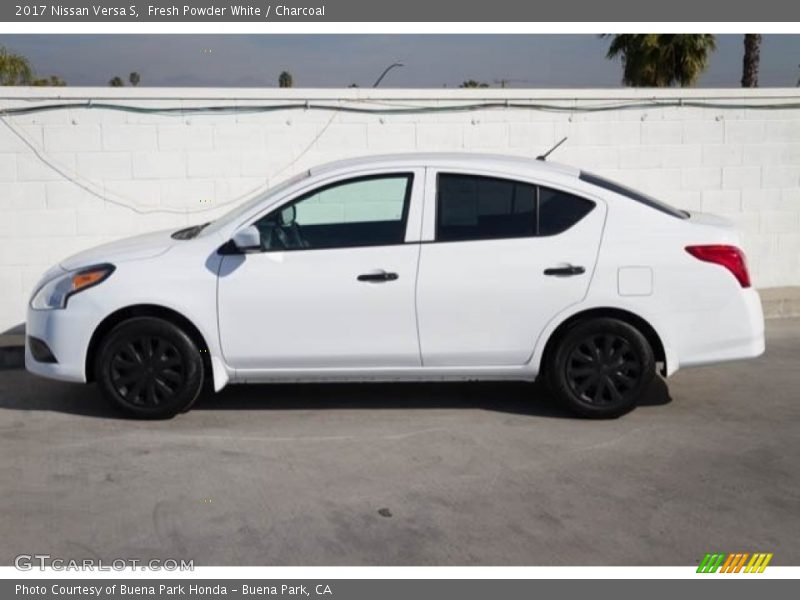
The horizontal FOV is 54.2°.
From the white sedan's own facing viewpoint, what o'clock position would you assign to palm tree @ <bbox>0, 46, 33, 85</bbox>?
The palm tree is roughly at 2 o'clock from the white sedan.

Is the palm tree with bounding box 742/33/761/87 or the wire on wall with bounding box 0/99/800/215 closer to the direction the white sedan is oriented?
the wire on wall

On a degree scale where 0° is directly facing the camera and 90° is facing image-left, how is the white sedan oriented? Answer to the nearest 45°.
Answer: approximately 90°

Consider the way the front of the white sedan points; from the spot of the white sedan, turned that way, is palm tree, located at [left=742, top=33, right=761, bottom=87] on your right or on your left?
on your right

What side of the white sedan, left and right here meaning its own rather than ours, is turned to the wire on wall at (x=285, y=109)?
right
